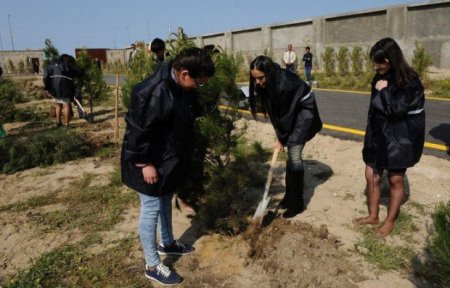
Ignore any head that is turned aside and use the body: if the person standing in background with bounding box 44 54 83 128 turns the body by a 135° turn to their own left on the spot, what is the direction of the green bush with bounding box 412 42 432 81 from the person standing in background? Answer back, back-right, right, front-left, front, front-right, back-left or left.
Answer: back

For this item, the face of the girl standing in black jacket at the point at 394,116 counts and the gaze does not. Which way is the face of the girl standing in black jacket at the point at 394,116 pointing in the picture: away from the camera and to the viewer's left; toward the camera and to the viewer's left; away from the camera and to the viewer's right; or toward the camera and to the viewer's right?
toward the camera and to the viewer's left

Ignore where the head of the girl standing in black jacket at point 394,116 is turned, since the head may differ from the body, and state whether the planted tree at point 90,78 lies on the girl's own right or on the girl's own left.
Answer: on the girl's own right

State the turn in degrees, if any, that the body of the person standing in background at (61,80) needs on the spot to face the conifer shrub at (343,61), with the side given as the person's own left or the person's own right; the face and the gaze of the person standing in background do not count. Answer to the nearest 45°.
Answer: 0° — they already face it

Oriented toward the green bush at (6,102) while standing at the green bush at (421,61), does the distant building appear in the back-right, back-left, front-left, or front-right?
front-right

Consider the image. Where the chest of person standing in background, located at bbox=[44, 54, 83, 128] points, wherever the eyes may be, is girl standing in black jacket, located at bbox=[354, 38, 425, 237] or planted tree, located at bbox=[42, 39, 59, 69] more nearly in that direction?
the planted tree

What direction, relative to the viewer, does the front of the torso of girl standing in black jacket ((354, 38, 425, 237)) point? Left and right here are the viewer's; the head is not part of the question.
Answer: facing the viewer and to the left of the viewer

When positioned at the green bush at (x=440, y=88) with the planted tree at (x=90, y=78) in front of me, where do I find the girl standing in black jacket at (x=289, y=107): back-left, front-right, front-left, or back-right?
front-left

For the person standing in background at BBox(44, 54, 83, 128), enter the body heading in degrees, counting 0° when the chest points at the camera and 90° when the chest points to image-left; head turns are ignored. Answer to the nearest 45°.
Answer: approximately 225°

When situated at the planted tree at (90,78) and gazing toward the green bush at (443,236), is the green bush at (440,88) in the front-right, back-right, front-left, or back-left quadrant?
front-left

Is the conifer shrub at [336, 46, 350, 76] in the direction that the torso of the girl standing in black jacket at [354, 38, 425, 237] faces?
no

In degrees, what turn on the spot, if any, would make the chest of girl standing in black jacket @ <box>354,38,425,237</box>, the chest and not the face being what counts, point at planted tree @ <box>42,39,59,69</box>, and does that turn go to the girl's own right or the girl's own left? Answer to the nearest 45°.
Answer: approximately 90° to the girl's own right

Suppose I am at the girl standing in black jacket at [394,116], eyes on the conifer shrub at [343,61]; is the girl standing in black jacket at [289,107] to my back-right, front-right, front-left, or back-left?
front-left

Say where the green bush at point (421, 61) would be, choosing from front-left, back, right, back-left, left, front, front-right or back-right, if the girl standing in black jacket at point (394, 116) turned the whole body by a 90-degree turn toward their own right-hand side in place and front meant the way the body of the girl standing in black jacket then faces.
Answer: front-right

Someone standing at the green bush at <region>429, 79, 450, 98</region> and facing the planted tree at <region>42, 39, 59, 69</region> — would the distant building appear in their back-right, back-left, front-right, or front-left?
front-right

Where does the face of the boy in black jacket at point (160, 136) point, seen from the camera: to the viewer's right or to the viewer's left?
to the viewer's right

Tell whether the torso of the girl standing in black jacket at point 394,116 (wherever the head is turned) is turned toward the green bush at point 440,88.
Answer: no
